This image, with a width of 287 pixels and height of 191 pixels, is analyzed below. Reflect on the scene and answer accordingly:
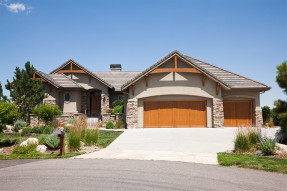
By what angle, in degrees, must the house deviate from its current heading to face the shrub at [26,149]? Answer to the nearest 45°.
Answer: approximately 45° to its right

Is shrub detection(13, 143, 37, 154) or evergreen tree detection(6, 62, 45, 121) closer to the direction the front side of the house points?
the shrub

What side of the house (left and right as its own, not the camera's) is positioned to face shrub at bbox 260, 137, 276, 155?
front

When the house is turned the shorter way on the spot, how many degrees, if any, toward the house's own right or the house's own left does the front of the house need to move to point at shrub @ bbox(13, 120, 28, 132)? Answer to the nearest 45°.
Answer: approximately 90° to the house's own right

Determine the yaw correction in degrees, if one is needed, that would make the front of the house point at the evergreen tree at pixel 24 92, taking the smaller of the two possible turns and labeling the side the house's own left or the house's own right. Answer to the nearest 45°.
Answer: approximately 90° to the house's own right

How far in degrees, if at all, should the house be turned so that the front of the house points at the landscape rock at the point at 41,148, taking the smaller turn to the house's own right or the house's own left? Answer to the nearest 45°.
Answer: approximately 45° to the house's own right

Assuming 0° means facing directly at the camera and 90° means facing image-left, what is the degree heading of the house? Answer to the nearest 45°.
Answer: approximately 0°

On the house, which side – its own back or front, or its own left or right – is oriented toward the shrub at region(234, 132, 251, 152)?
front

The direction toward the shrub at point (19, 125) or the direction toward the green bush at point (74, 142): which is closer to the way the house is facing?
the green bush

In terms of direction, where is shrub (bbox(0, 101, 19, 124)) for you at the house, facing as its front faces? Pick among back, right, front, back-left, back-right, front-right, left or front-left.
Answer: front-right
